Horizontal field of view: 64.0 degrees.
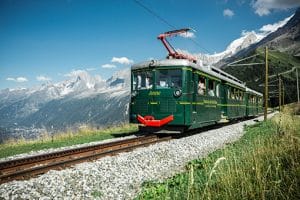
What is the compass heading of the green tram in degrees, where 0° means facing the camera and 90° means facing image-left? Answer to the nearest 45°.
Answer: approximately 45°
